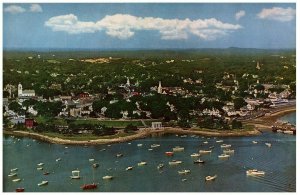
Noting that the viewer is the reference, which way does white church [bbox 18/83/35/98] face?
facing the viewer and to the left of the viewer

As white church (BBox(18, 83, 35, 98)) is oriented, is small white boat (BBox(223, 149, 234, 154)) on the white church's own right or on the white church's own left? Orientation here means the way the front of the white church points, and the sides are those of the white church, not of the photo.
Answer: on the white church's own left
